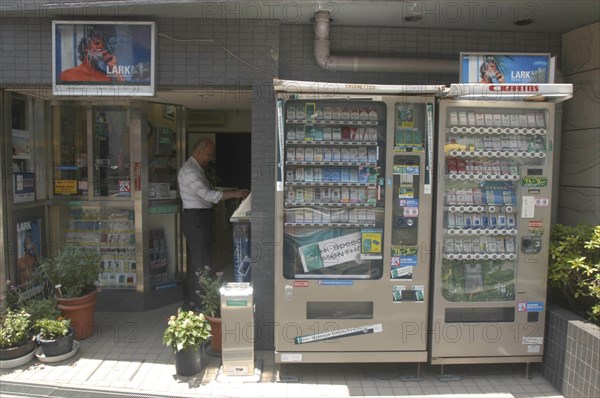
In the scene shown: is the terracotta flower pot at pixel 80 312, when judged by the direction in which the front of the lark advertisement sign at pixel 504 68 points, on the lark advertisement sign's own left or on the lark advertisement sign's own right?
on the lark advertisement sign's own right

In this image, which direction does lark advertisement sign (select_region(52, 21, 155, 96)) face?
toward the camera

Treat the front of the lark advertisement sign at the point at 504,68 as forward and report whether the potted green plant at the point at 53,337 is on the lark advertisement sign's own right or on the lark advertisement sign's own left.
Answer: on the lark advertisement sign's own right

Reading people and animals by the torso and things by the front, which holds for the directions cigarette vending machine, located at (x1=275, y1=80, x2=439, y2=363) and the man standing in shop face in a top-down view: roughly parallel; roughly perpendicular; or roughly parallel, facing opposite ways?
roughly perpendicular

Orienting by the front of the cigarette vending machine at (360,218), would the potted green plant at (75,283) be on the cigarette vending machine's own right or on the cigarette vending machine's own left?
on the cigarette vending machine's own right

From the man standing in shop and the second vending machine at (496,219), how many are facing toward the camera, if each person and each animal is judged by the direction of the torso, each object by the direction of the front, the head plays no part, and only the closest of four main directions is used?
1

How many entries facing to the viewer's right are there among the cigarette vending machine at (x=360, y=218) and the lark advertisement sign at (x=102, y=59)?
0

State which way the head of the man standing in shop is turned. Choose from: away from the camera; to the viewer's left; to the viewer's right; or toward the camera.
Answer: to the viewer's right

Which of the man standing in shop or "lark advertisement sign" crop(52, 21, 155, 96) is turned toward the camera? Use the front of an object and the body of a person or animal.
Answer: the lark advertisement sign

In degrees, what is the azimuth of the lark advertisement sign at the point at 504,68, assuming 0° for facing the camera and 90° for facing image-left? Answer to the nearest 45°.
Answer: approximately 0°

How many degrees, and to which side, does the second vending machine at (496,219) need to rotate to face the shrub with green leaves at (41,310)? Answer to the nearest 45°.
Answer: approximately 90° to its right

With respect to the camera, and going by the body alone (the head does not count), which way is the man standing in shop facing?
to the viewer's right

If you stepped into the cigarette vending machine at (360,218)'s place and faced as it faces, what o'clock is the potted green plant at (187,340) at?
The potted green plant is roughly at 3 o'clock from the cigarette vending machine.

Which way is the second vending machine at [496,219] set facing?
toward the camera

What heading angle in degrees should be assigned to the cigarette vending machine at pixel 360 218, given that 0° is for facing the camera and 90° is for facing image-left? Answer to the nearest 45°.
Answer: approximately 0°

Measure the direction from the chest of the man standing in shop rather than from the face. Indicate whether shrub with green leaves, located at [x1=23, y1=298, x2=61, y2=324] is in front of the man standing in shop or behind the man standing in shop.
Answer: behind
